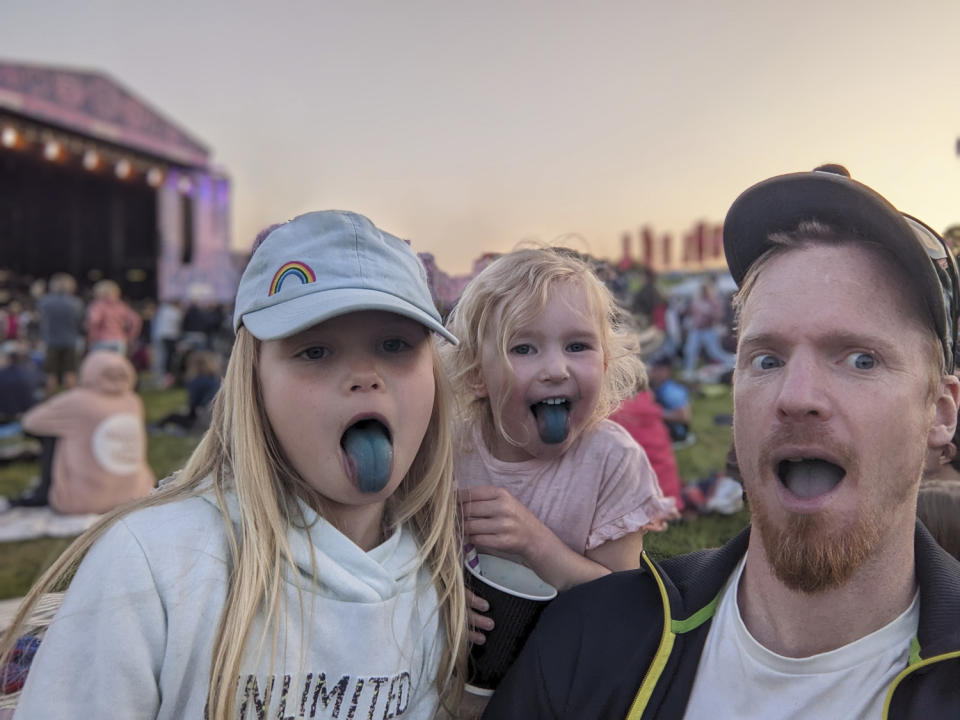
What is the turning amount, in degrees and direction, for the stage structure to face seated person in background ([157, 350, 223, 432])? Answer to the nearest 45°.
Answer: approximately 45° to its right

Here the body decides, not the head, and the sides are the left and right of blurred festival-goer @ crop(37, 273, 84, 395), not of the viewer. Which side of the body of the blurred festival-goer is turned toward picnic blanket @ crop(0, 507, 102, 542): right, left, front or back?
back

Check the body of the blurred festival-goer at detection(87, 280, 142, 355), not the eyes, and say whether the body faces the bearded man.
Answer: no

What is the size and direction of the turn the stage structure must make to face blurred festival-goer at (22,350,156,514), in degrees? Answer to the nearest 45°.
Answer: approximately 45° to its right

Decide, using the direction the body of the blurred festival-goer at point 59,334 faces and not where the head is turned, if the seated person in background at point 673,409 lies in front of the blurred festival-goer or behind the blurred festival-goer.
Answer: behind

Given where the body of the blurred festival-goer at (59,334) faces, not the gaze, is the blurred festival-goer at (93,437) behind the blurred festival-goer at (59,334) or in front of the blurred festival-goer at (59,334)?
behind

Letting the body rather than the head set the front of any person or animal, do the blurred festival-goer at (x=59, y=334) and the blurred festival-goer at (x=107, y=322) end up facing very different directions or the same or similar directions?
same or similar directions

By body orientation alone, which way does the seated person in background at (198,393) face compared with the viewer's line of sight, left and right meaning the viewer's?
facing to the left of the viewer

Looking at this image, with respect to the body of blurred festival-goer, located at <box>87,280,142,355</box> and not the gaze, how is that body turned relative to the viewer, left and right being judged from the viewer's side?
facing away from the viewer

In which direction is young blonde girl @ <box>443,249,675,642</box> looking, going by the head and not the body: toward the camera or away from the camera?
toward the camera

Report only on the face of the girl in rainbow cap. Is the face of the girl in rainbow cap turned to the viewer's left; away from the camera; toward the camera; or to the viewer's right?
toward the camera

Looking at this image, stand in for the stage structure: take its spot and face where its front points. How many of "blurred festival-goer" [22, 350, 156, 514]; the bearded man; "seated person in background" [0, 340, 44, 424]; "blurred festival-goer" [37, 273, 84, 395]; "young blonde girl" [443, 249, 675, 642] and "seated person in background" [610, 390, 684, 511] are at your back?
0

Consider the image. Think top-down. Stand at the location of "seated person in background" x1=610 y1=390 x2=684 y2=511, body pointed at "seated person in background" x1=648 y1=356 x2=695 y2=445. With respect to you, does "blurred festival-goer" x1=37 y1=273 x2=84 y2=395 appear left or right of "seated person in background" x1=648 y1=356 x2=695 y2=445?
left

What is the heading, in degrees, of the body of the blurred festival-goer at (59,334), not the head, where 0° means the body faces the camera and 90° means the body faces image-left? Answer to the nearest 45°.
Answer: approximately 180°
